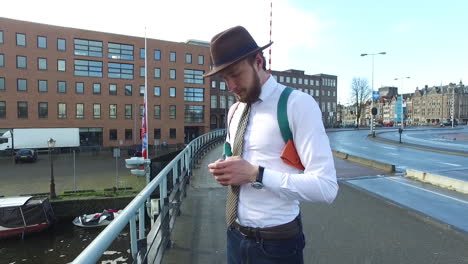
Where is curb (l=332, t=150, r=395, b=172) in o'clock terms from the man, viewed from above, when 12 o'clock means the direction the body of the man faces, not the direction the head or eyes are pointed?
The curb is roughly at 5 o'clock from the man.

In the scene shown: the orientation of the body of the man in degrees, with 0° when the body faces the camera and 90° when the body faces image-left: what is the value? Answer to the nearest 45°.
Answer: approximately 45°

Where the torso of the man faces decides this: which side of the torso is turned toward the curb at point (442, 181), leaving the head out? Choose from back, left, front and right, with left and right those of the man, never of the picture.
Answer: back

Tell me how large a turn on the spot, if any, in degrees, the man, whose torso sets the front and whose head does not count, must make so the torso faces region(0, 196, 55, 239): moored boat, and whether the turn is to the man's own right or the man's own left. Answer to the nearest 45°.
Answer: approximately 90° to the man's own right

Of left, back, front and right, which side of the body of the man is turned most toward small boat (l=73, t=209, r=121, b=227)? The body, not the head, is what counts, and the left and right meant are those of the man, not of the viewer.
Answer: right

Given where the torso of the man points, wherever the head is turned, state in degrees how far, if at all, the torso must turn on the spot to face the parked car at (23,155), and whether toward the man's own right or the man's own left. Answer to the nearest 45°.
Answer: approximately 90° to the man's own right
